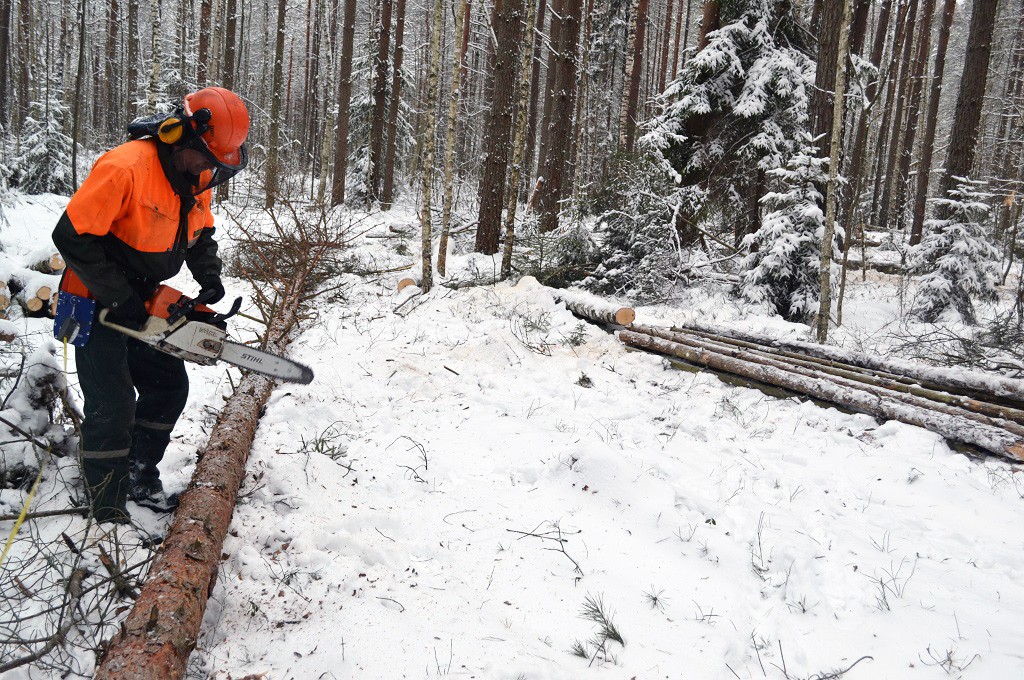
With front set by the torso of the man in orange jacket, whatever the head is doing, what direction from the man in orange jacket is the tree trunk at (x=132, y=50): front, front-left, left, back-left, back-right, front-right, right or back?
back-left

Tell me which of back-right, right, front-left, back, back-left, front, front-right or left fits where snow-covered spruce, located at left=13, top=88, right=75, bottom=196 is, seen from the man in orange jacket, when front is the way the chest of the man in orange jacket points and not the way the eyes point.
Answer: back-left

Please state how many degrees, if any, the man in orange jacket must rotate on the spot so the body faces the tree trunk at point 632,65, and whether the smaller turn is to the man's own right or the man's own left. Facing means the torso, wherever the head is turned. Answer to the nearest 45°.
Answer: approximately 90° to the man's own left

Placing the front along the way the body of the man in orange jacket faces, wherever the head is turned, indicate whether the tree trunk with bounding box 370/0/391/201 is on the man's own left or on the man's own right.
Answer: on the man's own left

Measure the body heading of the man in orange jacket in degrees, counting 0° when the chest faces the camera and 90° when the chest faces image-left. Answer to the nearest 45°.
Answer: approximately 315°

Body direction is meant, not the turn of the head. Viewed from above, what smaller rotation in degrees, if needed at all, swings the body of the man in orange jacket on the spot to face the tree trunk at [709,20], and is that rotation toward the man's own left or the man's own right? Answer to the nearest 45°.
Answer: approximately 90° to the man's own left

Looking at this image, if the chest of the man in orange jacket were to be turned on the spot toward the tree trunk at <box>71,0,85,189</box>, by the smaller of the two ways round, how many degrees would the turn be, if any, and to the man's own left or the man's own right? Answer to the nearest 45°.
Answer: approximately 135° to the man's own left
